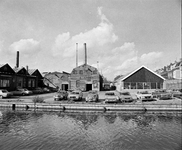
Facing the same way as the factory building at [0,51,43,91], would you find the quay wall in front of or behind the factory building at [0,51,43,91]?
in front

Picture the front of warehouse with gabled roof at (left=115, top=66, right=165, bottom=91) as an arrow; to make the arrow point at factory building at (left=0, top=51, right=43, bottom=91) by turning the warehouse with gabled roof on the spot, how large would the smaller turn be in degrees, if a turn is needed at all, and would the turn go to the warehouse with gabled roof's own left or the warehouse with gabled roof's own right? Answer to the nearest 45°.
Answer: approximately 90° to the warehouse with gabled roof's own right

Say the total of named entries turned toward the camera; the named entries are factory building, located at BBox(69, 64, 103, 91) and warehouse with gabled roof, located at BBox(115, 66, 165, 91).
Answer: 2

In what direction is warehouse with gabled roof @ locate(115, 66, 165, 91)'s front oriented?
toward the camera

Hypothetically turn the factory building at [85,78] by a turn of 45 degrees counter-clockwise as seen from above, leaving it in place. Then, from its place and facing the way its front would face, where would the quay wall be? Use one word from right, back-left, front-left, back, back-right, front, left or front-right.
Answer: front-right

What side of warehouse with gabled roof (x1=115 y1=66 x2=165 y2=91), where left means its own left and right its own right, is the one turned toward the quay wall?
front

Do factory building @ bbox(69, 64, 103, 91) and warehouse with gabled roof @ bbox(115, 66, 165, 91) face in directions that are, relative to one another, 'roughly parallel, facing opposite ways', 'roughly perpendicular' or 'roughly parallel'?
roughly parallel

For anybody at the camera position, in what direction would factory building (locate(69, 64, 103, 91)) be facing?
facing the viewer

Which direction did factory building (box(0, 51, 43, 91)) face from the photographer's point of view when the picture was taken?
facing the viewer and to the right of the viewer

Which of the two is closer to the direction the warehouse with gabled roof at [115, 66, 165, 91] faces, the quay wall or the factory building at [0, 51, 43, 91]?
the quay wall
